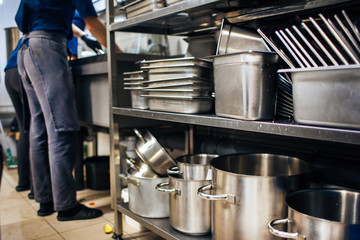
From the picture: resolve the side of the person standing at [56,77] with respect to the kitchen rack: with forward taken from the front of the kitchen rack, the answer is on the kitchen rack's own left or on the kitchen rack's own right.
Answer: on the kitchen rack's own right

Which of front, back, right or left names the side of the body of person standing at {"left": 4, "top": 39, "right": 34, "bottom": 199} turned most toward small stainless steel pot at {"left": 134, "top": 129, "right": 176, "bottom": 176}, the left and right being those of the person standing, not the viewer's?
right

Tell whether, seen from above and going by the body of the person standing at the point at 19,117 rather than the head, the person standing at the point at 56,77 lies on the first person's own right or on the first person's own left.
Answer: on the first person's own right

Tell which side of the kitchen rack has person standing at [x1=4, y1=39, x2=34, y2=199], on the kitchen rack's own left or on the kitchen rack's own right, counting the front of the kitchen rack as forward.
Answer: on the kitchen rack's own right

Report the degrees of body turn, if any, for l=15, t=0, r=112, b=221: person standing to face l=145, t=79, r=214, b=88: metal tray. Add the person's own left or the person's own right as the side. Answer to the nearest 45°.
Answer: approximately 45° to the person's own right
